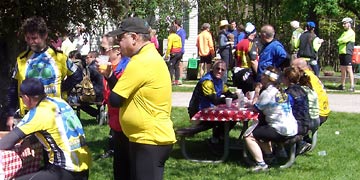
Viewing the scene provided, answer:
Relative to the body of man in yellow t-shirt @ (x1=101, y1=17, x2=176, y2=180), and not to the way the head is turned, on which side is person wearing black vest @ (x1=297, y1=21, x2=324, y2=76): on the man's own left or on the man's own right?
on the man's own right

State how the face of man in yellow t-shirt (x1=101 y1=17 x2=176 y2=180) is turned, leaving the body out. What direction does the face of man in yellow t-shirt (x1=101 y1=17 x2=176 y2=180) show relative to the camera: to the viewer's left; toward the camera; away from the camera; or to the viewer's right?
to the viewer's left

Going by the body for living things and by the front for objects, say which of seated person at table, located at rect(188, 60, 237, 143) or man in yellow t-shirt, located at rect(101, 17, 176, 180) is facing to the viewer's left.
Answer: the man in yellow t-shirt

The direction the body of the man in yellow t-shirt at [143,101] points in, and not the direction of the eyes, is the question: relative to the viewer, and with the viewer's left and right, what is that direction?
facing to the left of the viewer

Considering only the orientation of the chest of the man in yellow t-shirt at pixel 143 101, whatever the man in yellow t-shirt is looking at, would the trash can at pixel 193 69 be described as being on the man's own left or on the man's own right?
on the man's own right

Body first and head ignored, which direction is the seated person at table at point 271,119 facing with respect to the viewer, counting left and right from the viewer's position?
facing away from the viewer and to the left of the viewer

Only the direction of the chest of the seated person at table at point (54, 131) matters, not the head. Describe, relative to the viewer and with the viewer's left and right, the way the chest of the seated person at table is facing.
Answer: facing away from the viewer and to the left of the viewer

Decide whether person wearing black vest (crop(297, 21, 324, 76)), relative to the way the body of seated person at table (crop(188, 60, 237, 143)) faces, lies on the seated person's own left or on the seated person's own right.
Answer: on the seated person's own left

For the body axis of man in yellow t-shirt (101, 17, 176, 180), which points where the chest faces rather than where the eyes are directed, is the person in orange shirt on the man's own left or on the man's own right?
on the man's own right

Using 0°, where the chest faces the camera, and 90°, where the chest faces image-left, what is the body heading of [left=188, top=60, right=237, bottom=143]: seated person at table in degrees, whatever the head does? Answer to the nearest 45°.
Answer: approximately 315°

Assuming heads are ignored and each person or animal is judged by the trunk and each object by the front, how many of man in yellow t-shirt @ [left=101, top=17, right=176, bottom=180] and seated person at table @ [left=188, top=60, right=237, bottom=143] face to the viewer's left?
1
